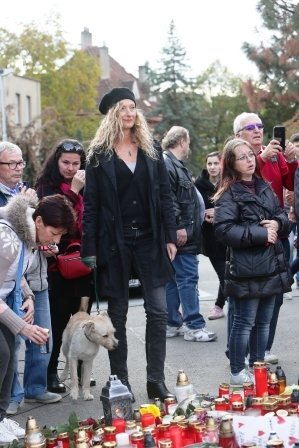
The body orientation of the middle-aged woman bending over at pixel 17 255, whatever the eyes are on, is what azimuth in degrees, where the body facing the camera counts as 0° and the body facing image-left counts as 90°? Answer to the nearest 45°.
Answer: approximately 270°

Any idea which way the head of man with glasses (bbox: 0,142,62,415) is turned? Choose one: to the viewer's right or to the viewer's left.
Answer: to the viewer's right

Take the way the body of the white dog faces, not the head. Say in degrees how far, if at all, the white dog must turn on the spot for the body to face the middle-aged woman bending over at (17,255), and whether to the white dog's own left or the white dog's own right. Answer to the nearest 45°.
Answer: approximately 90° to the white dog's own right

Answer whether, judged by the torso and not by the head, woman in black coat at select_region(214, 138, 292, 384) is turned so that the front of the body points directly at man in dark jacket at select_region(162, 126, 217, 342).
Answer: no

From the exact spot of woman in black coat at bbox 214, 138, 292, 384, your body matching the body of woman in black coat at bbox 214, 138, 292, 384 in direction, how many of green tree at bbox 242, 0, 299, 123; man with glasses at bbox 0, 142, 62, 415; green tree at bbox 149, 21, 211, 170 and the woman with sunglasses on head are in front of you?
0

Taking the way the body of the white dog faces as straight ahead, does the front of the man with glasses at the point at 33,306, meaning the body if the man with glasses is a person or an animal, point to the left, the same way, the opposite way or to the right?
the same way

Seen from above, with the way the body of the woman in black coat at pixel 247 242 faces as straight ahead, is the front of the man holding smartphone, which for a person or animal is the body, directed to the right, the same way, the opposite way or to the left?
the same way

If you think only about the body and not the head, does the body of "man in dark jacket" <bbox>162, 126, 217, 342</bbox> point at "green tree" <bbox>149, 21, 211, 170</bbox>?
no

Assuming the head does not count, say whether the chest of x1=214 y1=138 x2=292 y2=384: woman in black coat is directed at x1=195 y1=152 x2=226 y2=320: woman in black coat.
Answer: no

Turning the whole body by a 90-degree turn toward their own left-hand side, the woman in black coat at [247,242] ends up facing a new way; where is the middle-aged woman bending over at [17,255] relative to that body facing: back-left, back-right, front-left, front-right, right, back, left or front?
back

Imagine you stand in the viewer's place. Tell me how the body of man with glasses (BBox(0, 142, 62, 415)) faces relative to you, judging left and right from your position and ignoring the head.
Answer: facing the viewer and to the right of the viewer
